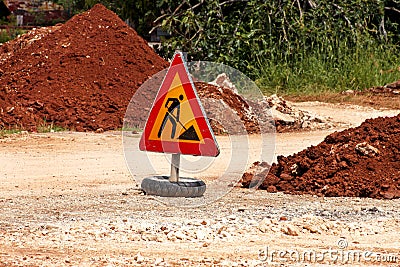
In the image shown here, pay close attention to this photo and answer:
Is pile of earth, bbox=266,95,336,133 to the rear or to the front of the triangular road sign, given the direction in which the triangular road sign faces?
to the rear

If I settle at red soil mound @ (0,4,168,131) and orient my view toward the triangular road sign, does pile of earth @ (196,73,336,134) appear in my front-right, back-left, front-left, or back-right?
front-left

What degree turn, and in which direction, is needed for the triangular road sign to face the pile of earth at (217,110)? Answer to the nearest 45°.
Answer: approximately 135° to its right

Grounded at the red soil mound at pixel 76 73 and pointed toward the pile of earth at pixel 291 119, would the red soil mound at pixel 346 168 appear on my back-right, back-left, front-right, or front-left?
front-right

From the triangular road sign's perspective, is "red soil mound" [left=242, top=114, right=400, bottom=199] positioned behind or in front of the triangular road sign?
behind

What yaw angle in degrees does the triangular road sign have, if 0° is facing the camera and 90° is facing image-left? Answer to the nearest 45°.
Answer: approximately 45°

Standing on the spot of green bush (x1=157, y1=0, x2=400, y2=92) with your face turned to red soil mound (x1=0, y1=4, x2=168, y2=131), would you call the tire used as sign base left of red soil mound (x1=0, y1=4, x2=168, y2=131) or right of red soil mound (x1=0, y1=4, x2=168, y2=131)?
left

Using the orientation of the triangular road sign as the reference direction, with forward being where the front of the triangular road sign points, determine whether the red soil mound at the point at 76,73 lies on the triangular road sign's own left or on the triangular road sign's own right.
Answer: on the triangular road sign's own right

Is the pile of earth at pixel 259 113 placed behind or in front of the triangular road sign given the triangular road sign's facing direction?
behind

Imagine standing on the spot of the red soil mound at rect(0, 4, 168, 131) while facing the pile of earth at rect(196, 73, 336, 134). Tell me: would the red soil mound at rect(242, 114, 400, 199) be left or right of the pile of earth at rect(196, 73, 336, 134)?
right

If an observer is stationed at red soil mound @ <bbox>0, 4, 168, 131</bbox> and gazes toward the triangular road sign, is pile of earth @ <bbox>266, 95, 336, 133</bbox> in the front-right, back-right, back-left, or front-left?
front-left

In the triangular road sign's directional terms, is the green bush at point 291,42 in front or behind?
behind
